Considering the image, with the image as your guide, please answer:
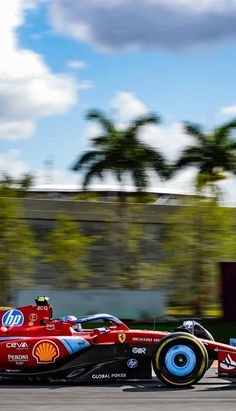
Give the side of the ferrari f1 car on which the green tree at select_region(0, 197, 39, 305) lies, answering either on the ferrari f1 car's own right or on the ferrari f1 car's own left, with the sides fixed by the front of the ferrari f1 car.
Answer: on the ferrari f1 car's own left

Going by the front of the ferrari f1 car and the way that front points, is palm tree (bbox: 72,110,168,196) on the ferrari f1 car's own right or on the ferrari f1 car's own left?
on the ferrari f1 car's own left

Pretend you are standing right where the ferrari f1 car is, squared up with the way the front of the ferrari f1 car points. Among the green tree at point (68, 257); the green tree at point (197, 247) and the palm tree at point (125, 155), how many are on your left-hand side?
3

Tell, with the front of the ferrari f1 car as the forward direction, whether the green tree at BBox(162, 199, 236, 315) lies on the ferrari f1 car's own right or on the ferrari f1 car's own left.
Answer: on the ferrari f1 car's own left

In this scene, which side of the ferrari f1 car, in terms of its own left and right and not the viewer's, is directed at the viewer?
right

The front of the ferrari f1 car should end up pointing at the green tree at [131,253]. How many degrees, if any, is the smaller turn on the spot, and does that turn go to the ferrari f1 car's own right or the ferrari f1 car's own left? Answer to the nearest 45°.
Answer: approximately 90° to the ferrari f1 car's own left

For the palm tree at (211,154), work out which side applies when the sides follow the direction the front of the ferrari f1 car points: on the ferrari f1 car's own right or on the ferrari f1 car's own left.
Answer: on the ferrari f1 car's own left

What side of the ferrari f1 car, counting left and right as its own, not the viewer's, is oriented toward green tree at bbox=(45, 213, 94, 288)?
left
